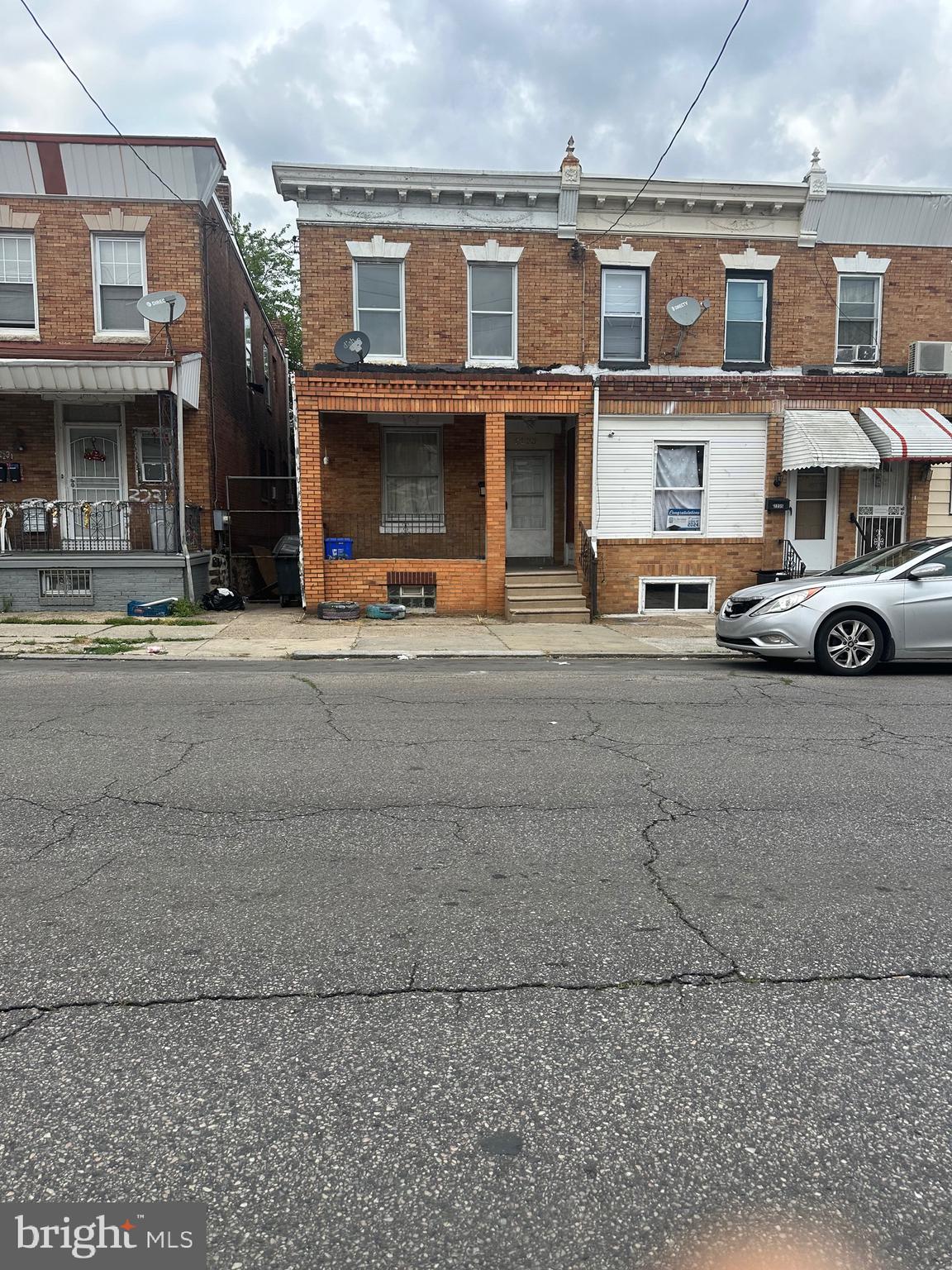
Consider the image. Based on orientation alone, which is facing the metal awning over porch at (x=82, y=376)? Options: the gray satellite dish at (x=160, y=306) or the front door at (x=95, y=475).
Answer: the front door

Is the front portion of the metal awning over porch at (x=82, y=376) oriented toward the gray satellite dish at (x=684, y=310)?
no

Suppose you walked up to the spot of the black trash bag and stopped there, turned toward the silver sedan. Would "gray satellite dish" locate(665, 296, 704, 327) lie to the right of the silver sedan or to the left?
left

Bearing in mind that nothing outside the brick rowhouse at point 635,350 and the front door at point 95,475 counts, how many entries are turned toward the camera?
2

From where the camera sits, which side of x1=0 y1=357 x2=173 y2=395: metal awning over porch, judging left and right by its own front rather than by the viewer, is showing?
front

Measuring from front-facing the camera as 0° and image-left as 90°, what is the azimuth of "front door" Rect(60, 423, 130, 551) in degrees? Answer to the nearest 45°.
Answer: approximately 0°

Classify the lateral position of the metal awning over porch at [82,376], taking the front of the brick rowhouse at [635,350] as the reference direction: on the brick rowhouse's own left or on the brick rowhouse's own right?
on the brick rowhouse's own right

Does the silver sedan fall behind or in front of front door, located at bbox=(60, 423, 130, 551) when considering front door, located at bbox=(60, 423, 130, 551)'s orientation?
in front

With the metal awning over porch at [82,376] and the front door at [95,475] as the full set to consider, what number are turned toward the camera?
2

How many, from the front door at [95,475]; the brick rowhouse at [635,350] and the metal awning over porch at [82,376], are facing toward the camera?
3

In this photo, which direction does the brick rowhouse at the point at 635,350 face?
toward the camera
